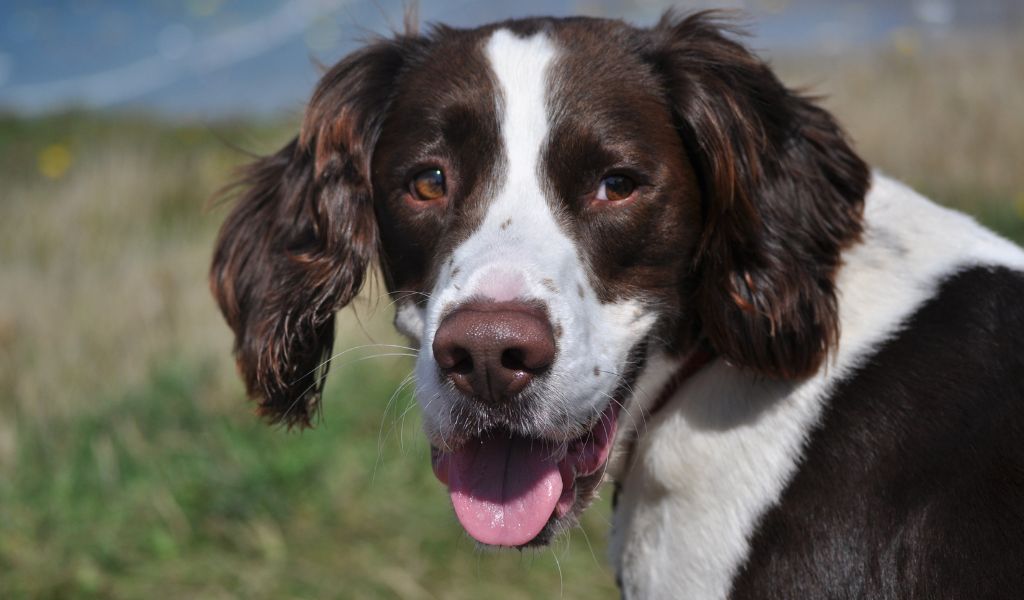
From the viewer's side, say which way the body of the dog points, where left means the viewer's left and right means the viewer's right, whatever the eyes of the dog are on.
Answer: facing the viewer and to the left of the viewer
